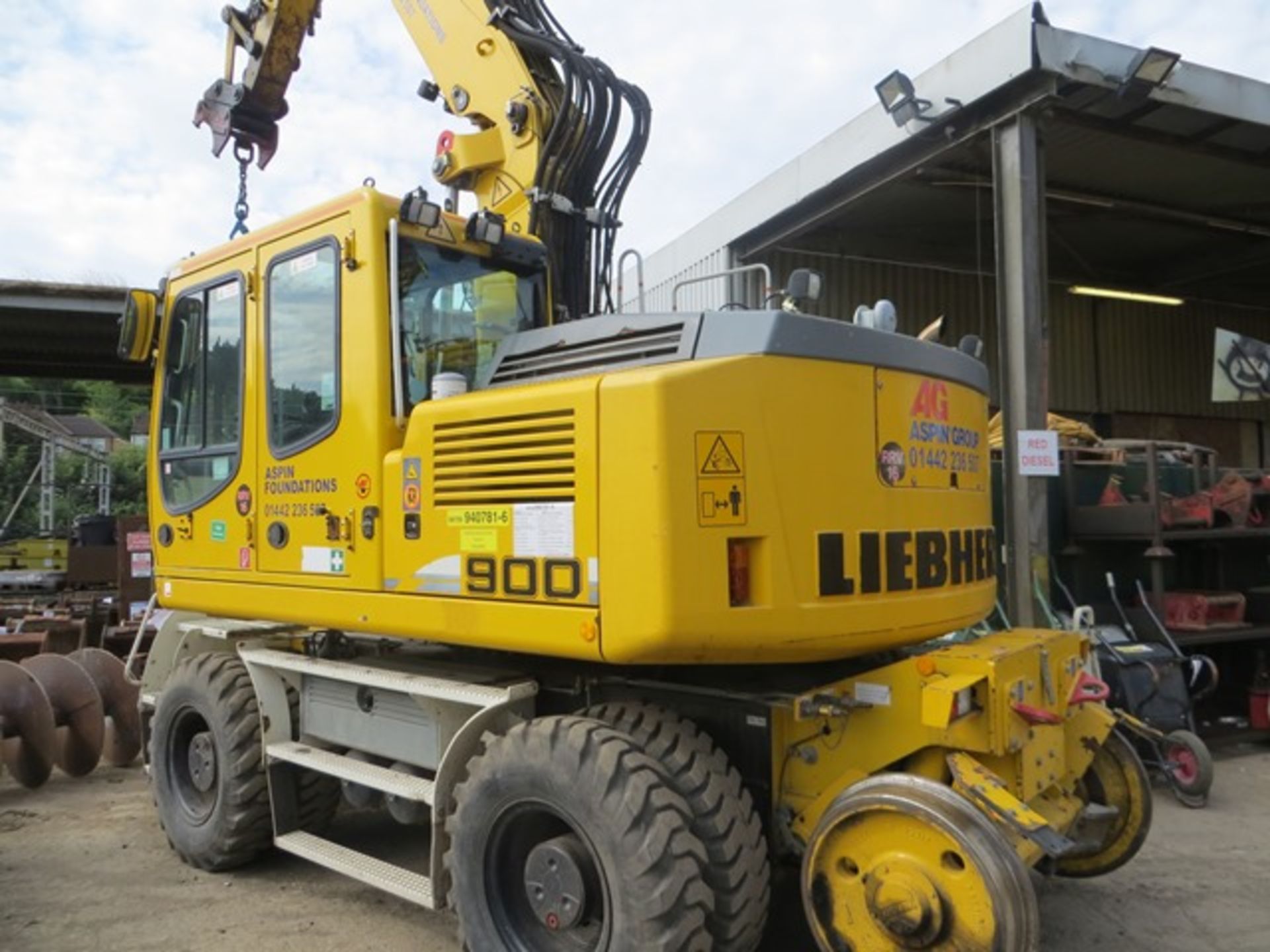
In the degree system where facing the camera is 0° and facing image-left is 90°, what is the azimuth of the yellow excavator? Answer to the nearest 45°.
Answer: approximately 135°

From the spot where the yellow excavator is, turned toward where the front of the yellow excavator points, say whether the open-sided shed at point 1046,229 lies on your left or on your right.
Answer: on your right
